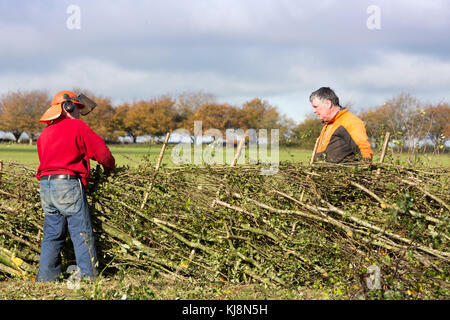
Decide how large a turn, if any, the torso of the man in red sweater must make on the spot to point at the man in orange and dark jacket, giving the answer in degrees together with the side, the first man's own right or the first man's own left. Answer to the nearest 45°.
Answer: approximately 45° to the first man's own right

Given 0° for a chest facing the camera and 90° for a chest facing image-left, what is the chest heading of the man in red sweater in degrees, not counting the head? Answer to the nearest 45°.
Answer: approximately 225°
